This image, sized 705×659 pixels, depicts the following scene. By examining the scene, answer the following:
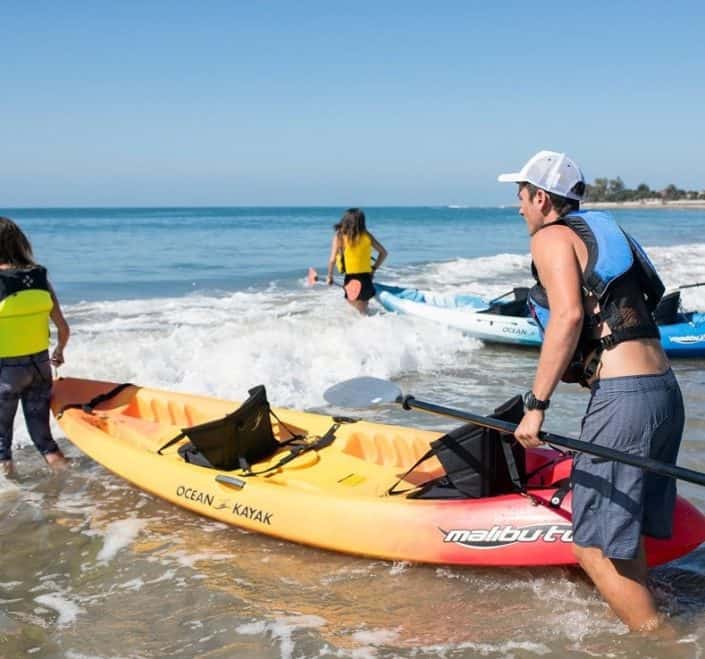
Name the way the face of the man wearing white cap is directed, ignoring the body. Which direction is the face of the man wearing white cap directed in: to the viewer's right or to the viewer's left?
to the viewer's left

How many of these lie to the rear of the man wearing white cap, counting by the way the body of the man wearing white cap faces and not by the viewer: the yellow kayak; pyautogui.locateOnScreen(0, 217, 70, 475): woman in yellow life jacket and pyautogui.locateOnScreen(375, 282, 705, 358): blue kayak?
0

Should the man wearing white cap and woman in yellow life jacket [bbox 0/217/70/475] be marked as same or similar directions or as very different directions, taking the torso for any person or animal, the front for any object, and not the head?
same or similar directions

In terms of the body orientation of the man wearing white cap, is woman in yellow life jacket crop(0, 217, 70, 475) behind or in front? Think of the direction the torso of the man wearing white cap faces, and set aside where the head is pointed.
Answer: in front

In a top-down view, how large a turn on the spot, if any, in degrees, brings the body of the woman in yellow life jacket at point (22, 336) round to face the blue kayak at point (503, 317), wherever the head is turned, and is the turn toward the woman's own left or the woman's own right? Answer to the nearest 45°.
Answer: approximately 45° to the woman's own right

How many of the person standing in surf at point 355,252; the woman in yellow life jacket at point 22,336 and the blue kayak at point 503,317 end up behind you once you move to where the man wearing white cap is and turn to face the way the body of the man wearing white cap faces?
0

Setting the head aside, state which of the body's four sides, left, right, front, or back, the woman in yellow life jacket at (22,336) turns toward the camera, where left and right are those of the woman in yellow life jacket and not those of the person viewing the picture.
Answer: back

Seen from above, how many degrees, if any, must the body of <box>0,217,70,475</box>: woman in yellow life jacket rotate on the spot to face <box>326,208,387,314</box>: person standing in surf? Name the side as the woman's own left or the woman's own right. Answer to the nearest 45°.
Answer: approximately 45° to the woman's own right

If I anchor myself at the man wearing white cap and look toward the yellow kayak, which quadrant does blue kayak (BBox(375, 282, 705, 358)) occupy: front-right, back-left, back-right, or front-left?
front-right

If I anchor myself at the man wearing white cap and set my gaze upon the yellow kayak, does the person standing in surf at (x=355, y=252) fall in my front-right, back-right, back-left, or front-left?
front-right

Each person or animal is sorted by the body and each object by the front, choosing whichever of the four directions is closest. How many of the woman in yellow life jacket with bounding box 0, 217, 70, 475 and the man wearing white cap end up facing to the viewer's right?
0

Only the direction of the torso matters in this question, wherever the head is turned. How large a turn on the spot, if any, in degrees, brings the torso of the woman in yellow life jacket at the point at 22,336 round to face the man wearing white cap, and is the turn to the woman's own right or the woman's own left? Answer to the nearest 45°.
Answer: approximately 135° to the woman's own right

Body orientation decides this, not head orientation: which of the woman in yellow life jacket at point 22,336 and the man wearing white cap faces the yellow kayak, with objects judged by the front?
the man wearing white cap

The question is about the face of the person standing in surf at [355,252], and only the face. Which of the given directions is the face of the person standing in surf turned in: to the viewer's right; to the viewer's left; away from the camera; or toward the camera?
away from the camera

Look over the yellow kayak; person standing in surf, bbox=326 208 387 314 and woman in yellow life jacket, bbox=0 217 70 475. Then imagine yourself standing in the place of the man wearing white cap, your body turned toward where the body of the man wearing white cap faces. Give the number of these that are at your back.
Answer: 0

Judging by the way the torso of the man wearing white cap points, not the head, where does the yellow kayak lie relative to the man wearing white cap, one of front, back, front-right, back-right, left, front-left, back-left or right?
front

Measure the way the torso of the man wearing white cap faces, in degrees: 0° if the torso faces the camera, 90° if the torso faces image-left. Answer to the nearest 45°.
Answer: approximately 135°
